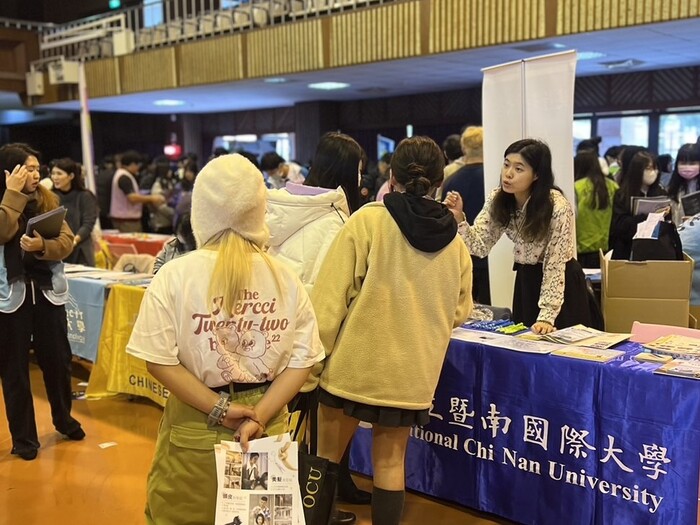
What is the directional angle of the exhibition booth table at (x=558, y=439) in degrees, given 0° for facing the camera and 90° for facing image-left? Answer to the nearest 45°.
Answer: approximately 45°

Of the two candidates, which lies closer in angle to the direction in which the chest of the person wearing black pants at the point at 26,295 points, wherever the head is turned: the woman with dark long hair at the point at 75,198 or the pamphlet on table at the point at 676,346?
the pamphlet on table

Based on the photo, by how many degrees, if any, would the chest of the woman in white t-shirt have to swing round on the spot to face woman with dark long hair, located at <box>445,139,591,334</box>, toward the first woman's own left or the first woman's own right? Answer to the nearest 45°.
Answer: approximately 45° to the first woman's own right

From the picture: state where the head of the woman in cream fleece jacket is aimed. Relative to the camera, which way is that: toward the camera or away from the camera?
away from the camera

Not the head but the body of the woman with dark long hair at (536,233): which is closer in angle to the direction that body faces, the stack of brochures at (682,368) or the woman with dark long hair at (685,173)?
the stack of brochures

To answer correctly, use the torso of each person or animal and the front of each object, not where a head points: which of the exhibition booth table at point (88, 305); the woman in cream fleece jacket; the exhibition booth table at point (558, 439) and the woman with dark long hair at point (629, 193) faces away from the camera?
the woman in cream fleece jacket

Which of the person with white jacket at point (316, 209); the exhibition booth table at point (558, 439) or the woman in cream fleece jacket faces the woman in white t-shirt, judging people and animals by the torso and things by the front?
the exhibition booth table

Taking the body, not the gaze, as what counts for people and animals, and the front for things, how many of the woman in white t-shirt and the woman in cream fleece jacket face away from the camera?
2

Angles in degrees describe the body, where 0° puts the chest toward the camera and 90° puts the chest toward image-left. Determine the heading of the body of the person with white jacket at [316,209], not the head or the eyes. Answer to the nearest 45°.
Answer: approximately 225°

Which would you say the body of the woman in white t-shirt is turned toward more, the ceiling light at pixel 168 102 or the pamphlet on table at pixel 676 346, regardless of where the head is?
the ceiling light

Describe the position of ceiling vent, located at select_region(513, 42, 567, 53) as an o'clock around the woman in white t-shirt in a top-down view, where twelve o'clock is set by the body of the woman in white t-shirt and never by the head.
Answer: The ceiling vent is roughly at 1 o'clock from the woman in white t-shirt.

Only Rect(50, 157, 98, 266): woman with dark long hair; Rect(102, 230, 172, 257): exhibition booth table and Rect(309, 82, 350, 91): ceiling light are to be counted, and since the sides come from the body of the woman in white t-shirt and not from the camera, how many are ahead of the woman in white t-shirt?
3

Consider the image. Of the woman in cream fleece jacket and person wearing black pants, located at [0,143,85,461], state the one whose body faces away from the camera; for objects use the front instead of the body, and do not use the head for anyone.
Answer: the woman in cream fleece jacket

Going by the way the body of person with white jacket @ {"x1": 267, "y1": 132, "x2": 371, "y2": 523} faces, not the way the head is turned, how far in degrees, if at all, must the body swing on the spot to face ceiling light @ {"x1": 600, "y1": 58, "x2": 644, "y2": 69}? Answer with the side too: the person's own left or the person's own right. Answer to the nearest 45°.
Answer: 0° — they already face it

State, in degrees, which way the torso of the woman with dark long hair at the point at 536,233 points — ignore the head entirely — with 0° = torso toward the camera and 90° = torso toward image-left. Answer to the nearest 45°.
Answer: approximately 45°
